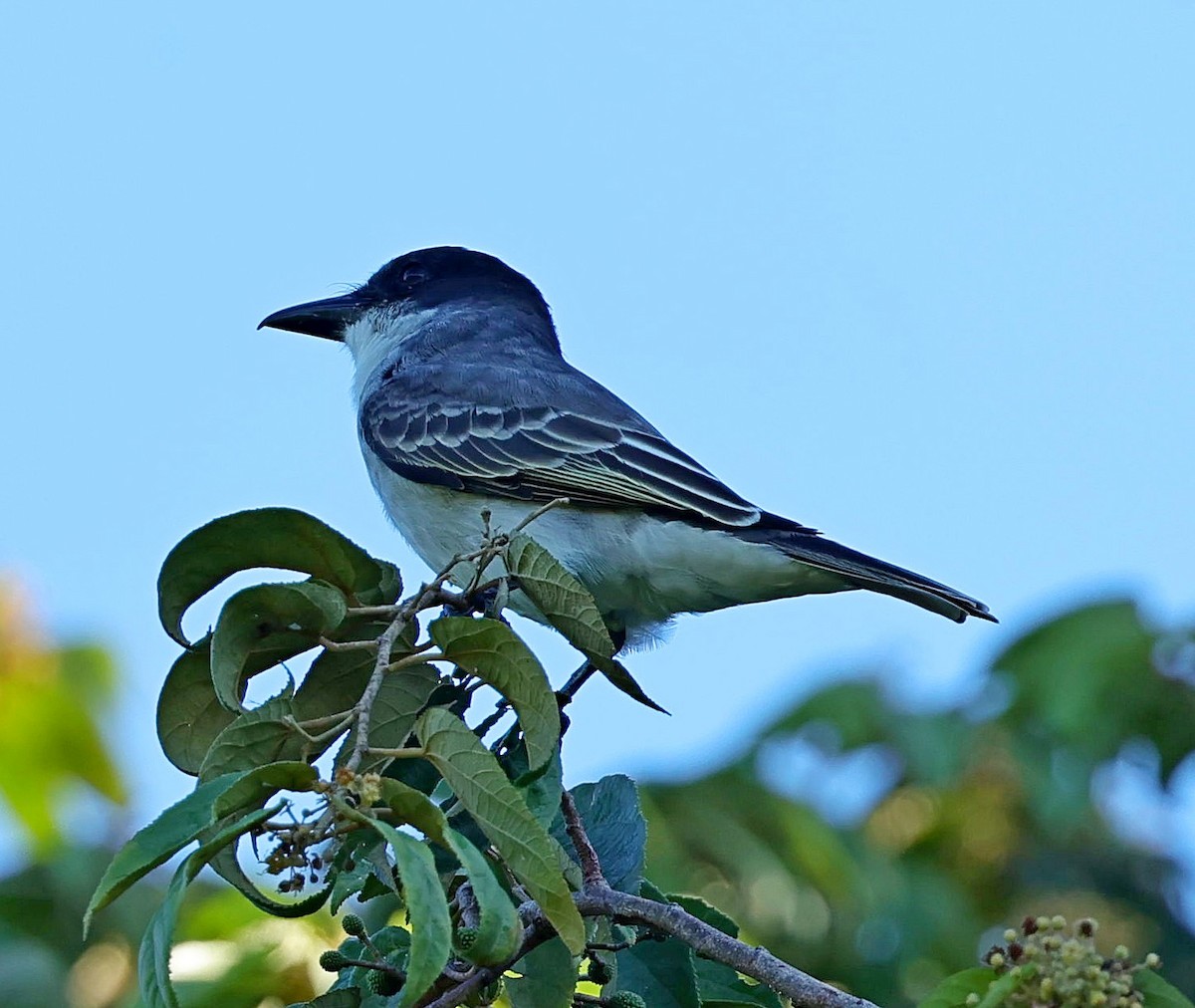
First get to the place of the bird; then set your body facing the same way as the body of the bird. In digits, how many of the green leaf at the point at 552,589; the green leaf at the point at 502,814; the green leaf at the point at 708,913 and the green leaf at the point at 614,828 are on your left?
4

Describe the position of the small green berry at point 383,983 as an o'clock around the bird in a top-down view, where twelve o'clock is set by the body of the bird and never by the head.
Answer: The small green berry is roughly at 11 o'clock from the bird.

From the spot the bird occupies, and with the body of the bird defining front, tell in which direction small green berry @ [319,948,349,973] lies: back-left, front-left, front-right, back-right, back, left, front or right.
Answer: front

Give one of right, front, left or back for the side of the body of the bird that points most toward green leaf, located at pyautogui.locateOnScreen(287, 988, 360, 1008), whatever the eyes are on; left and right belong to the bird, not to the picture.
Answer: front

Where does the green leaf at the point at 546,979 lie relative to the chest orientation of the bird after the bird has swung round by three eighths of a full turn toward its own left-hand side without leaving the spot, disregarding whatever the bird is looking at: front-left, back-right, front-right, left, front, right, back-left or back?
front-right

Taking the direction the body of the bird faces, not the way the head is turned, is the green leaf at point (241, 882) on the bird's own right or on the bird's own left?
on the bird's own left

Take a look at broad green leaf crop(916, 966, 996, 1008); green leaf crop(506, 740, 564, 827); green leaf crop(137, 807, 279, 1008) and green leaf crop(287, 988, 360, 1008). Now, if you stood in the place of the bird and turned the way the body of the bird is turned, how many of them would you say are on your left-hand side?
4

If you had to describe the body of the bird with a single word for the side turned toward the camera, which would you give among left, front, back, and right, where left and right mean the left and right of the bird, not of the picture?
left

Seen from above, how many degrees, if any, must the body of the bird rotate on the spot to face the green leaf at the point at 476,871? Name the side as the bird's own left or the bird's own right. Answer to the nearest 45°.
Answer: approximately 90° to the bird's own left

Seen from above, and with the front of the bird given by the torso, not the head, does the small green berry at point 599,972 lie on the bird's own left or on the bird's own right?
on the bird's own left

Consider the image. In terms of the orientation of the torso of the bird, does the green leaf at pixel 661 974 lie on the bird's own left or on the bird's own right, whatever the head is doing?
on the bird's own left

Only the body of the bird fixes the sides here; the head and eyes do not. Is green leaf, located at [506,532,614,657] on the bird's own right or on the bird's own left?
on the bird's own left
